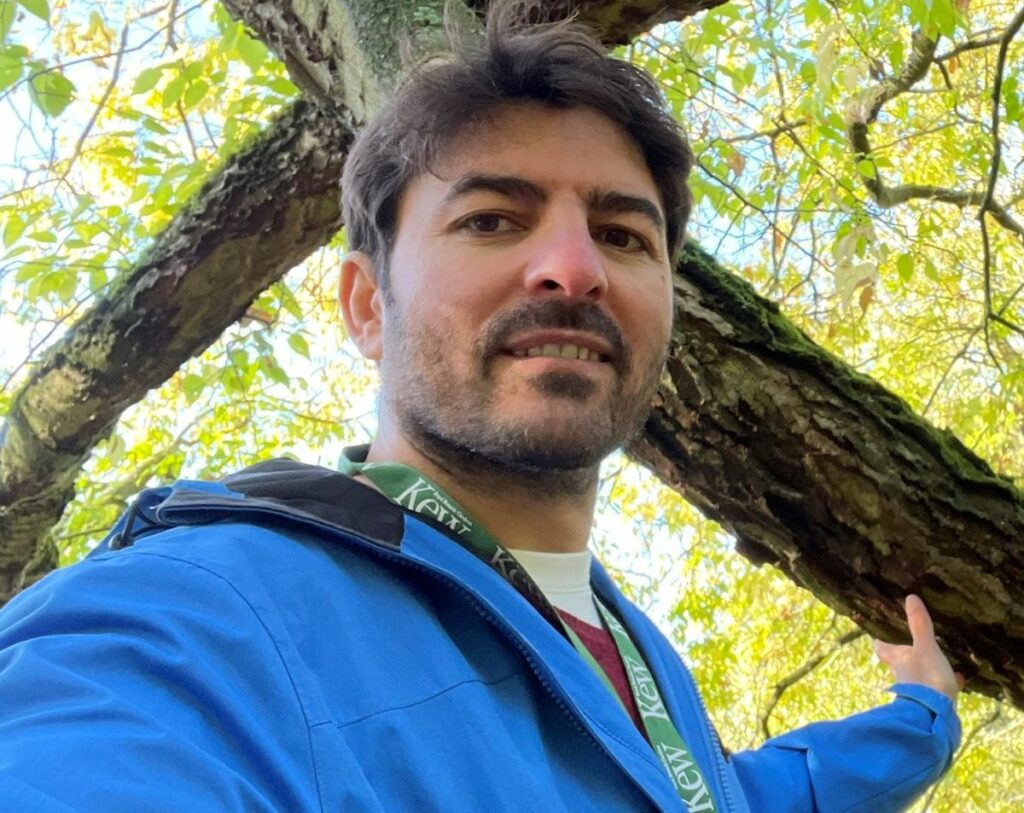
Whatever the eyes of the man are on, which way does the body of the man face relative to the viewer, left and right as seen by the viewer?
facing the viewer and to the right of the viewer
